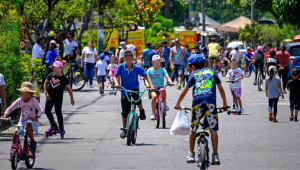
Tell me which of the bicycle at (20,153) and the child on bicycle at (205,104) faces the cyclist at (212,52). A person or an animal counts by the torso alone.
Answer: the child on bicycle

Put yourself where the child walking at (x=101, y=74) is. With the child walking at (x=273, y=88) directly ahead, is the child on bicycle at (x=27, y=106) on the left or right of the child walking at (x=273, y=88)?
right

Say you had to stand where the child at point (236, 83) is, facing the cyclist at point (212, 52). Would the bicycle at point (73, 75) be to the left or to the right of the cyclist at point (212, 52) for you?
left

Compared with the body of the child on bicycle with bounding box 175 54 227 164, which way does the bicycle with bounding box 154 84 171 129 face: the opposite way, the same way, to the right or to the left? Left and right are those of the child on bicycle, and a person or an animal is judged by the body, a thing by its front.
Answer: the opposite way

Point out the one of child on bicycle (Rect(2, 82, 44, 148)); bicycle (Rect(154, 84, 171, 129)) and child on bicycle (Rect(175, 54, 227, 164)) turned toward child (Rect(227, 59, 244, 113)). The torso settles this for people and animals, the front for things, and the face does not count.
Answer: child on bicycle (Rect(175, 54, 227, 164))

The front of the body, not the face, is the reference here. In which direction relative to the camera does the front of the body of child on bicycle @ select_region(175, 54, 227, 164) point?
away from the camera
